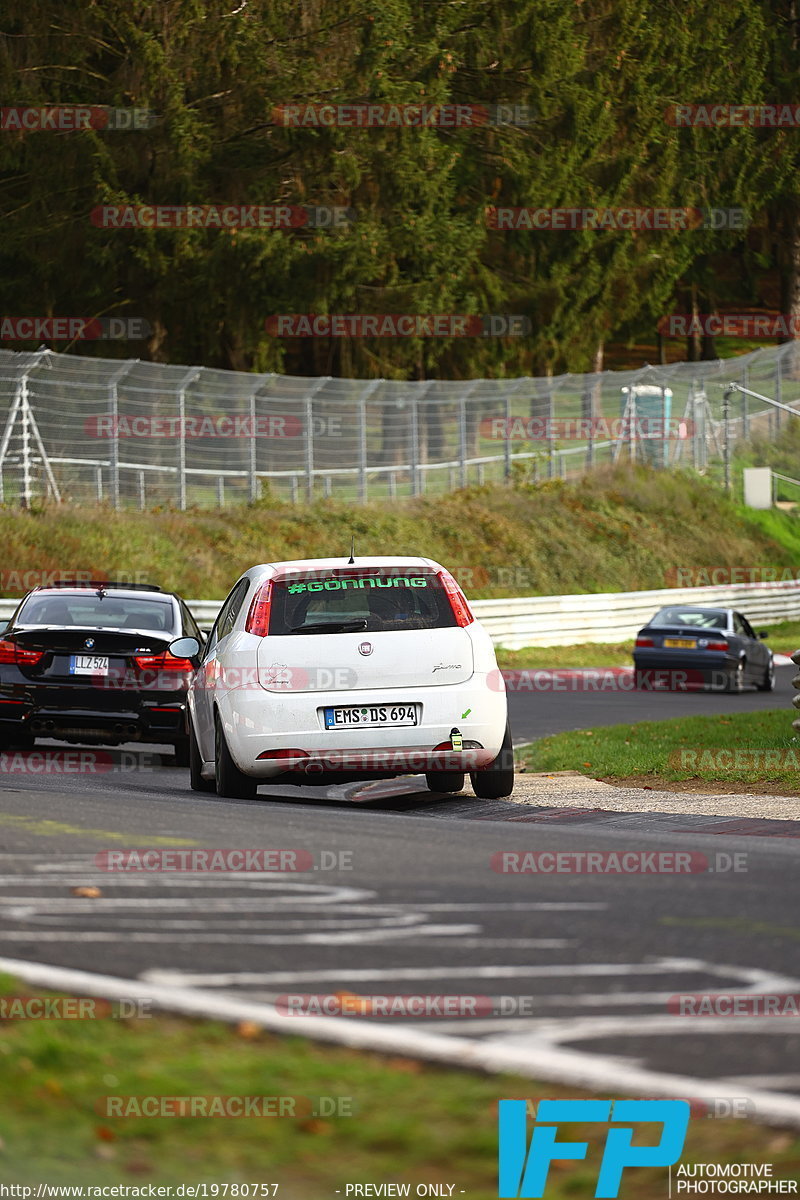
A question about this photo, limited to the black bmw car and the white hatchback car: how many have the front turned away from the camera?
2

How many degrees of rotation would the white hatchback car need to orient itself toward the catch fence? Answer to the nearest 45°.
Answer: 0° — it already faces it

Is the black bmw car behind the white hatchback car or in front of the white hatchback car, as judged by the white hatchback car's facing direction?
in front

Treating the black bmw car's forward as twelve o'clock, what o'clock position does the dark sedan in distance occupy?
The dark sedan in distance is roughly at 1 o'clock from the black bmw car.

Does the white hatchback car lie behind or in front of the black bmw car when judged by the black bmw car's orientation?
behind

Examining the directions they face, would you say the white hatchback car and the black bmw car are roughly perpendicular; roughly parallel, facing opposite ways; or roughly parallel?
roughly parallel

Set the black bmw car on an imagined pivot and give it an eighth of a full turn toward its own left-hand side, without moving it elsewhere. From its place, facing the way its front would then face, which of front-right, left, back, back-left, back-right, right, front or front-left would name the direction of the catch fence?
front-right

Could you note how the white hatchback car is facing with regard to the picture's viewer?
facing away from the viewer

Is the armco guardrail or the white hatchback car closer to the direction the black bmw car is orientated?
the armco guardrail

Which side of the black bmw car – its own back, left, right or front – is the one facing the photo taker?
back

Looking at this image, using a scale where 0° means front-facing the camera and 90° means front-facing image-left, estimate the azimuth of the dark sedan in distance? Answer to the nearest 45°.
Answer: approximately 225°
